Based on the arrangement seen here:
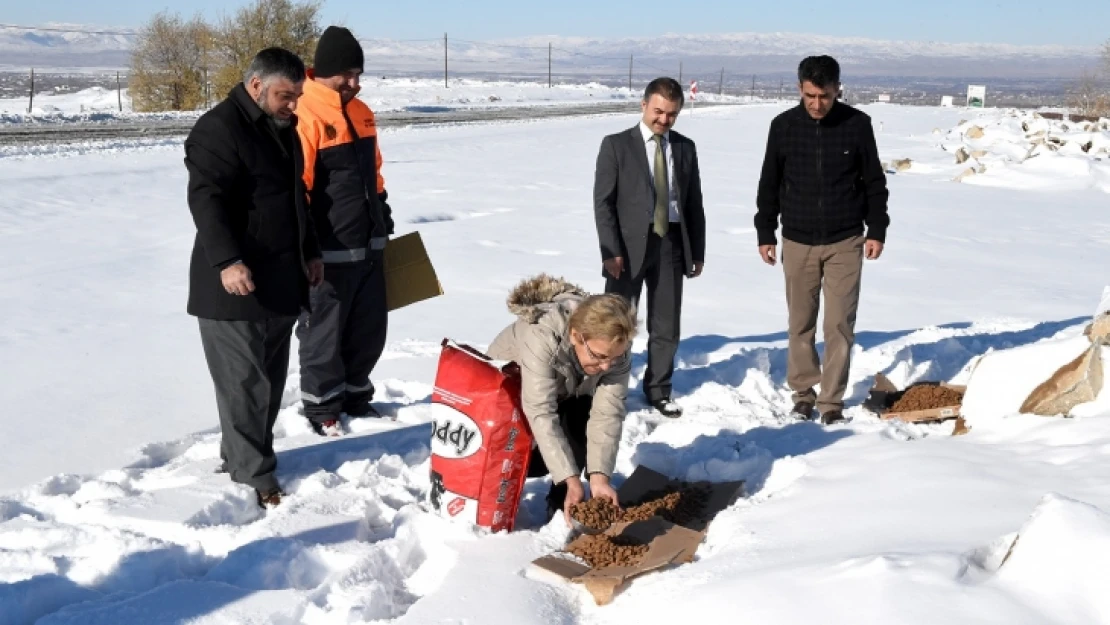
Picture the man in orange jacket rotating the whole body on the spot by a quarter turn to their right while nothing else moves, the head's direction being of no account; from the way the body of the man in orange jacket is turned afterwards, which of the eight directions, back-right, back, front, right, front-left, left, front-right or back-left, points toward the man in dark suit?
back-left

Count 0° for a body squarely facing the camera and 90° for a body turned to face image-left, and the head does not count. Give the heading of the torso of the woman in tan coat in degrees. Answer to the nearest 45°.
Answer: approximately 315°

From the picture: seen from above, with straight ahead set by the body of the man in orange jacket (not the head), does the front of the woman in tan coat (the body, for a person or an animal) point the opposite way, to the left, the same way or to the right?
the same way

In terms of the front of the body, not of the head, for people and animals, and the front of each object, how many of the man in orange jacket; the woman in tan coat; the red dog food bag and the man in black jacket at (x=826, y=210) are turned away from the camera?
0

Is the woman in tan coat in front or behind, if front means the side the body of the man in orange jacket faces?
in front

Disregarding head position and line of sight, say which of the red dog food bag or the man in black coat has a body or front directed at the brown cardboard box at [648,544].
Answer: the man in black coat

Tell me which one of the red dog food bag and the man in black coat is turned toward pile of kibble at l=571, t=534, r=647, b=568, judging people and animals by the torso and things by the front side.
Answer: the man in black coat

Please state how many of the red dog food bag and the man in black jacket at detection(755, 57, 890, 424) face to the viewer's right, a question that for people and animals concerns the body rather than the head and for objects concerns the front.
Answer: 0

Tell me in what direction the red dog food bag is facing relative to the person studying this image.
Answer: facing the viewer and to the left of the viewer

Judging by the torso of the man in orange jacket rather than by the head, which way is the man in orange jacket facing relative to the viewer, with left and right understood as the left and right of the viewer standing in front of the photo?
facing the viewer and to the right of the viewer

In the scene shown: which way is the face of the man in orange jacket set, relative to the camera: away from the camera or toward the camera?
toward the camera

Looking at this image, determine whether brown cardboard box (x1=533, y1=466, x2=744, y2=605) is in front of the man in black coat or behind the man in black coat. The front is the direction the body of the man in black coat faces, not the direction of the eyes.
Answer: in front

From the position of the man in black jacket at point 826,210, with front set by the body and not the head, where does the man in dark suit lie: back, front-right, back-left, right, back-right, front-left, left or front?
right

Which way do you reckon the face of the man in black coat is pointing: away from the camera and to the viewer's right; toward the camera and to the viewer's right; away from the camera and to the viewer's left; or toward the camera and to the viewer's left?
toward the camera and to the viewer's right

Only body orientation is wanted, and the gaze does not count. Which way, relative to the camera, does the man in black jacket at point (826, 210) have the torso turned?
toward the camera

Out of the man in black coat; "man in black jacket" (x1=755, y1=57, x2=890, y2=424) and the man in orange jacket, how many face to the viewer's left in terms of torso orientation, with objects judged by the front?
0
